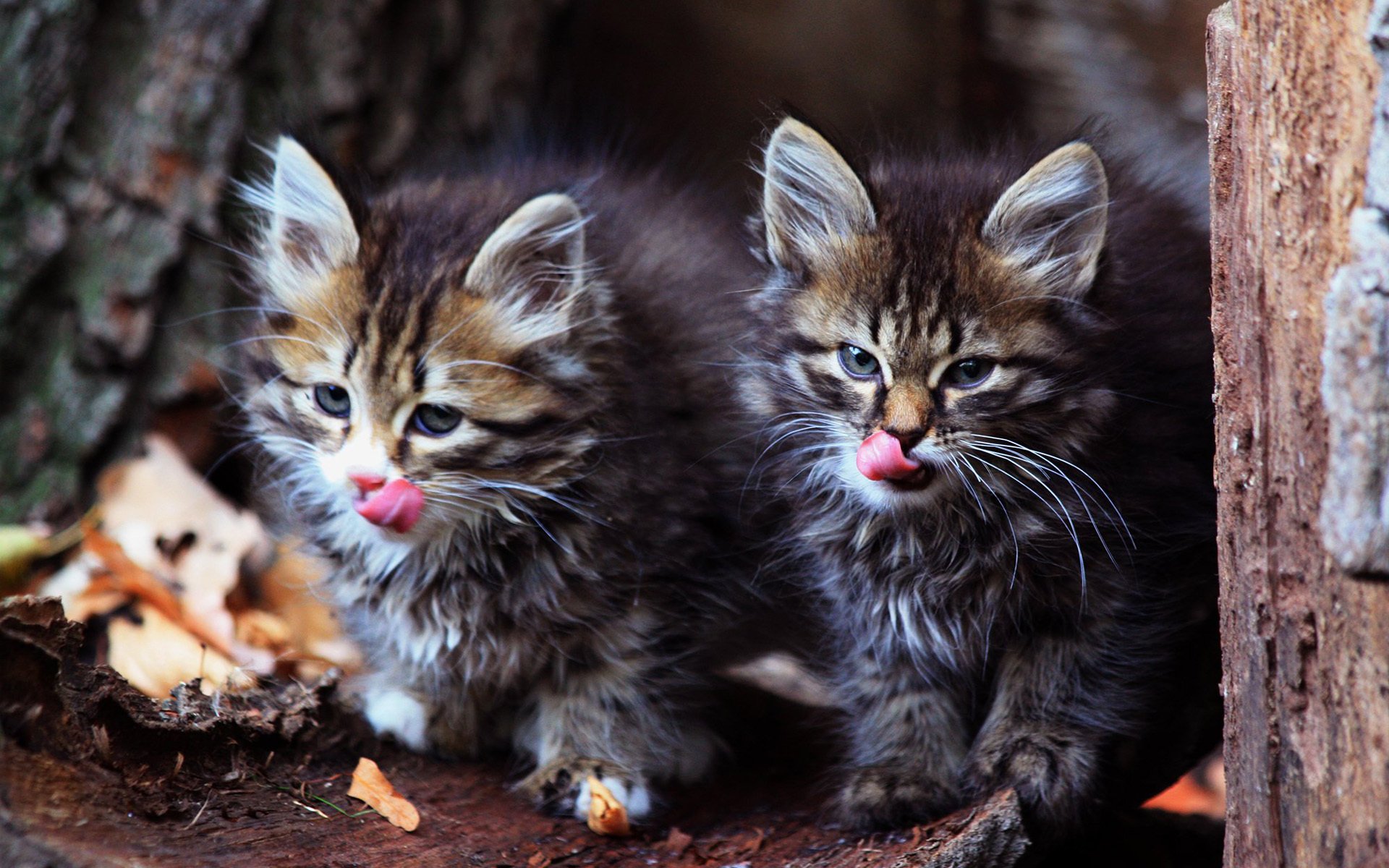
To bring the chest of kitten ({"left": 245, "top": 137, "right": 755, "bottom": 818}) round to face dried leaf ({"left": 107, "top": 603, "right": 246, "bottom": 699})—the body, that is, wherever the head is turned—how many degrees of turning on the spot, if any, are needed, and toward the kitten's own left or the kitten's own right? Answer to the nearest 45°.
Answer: approximately 90° to the kitten's own right

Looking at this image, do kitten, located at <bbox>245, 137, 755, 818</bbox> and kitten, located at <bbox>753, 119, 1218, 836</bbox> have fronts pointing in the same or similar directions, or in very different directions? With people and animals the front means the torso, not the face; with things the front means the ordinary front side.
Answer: same or similar directions

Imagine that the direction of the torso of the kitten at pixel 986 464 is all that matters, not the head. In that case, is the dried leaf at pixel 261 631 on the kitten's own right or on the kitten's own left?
on the kitten's own right

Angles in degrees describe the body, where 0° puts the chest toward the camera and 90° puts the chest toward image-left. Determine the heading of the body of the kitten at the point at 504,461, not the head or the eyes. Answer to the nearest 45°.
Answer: approximately 45°

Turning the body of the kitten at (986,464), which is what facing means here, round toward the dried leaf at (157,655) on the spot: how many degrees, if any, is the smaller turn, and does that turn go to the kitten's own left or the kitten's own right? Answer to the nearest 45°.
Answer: approximately 45° to the kitten's own right

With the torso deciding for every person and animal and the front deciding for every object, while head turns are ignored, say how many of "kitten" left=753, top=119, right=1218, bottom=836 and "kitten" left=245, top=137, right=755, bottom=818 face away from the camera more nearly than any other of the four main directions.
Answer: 0

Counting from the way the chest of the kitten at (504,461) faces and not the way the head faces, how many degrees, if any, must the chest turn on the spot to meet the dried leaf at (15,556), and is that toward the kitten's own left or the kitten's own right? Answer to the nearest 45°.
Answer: approximately 90° to the kitten's own right

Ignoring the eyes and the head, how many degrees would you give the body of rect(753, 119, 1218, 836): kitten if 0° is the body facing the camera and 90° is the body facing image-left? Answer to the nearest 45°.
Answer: approximately 45°

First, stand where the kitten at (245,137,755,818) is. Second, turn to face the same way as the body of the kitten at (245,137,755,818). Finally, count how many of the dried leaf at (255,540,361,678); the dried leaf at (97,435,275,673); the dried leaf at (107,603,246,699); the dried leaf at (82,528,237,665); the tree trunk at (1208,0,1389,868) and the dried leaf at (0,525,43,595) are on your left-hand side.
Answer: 1

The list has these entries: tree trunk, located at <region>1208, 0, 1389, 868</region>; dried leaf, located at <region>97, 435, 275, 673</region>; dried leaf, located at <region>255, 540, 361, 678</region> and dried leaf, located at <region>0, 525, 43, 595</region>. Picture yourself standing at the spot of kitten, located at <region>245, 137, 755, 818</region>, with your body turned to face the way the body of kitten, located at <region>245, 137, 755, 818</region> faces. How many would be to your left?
1

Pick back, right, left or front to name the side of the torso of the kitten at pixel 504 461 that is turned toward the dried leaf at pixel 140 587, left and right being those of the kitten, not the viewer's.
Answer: right

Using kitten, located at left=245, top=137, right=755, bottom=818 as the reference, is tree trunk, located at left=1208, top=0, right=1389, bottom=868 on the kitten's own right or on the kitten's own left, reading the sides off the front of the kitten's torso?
on the kitten's own left
